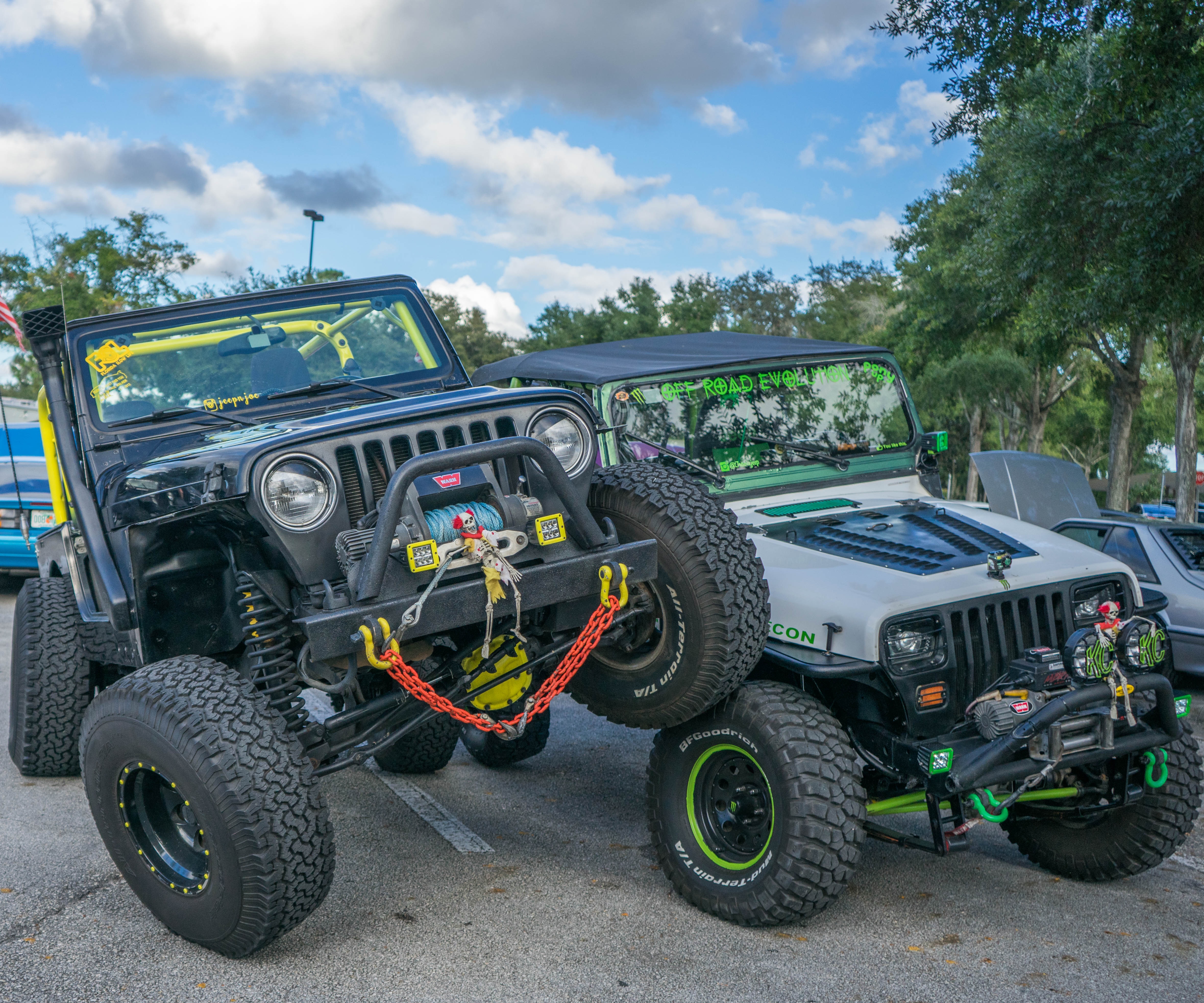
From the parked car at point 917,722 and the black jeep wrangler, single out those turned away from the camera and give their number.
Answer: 0

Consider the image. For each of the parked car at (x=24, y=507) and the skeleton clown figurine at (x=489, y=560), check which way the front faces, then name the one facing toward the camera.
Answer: the skeleton clown figurine

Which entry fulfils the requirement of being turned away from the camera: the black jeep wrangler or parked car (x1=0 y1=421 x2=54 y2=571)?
the parked car

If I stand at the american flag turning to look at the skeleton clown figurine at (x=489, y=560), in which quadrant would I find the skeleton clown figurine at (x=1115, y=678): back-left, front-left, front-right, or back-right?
front-left

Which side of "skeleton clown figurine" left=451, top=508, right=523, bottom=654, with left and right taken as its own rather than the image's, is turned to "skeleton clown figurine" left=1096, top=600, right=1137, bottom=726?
left

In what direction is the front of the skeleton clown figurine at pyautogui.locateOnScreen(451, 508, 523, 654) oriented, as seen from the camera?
facing the viewer

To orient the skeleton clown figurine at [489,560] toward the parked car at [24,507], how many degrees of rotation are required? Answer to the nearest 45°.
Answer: approximately 135° to its right

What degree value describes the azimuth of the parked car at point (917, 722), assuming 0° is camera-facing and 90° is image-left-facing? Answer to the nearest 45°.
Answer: approximately 315°

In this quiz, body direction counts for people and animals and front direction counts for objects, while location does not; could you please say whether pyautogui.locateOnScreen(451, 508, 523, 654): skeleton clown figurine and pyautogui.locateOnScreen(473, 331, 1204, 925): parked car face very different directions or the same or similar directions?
same or similar directions

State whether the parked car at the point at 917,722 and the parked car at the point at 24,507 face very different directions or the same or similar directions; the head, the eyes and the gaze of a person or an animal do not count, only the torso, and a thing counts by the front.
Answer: very different directions

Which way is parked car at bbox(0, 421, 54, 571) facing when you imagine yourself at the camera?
facing away from the viewer

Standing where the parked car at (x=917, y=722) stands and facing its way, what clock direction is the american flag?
The american flag is roughly at 5 o'clock from the parked car.

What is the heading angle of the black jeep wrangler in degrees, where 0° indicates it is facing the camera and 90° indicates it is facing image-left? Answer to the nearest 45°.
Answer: approximately 315°

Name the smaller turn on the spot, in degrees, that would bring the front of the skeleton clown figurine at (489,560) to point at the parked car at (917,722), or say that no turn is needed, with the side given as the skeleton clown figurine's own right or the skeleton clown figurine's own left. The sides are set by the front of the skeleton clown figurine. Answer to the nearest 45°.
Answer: approximately 90° to the skeleton clown figurine's own left

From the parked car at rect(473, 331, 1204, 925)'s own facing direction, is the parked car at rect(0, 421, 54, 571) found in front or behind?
behind
